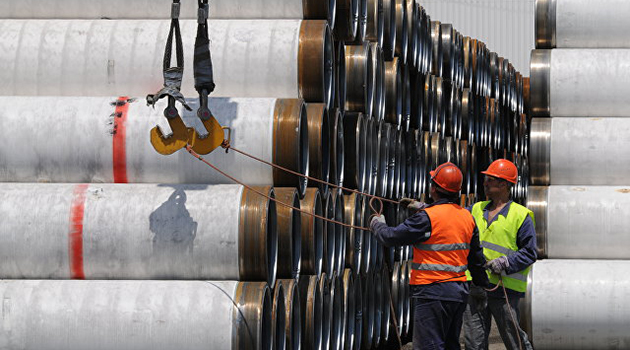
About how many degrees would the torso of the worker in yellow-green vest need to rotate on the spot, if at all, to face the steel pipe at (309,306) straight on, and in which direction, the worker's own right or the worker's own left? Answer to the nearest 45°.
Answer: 0° — they already face it

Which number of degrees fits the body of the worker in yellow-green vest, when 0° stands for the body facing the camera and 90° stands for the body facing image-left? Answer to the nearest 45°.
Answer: approximately 45°

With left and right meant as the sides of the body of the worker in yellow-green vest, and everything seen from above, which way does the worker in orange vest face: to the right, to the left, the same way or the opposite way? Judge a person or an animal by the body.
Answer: to the right

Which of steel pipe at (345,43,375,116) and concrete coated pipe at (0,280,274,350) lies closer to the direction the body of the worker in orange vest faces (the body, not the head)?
the steel pipe

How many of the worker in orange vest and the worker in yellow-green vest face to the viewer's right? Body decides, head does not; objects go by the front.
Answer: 0

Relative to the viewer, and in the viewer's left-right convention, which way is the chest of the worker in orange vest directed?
facing away from the viewer and to the left of the viewer

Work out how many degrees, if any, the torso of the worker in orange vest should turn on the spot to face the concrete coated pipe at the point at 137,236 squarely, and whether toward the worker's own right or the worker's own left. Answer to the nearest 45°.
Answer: approximately 90° to the worker's own left

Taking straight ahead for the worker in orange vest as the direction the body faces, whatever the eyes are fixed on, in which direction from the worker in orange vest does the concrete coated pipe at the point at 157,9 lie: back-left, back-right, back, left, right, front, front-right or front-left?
front-left

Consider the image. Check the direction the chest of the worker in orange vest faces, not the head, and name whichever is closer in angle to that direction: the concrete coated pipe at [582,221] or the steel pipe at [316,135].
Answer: the steel pipe

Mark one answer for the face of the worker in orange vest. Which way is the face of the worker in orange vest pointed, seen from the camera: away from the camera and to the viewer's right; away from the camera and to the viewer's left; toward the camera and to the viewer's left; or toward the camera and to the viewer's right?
away from the camera and to the viewer's left
